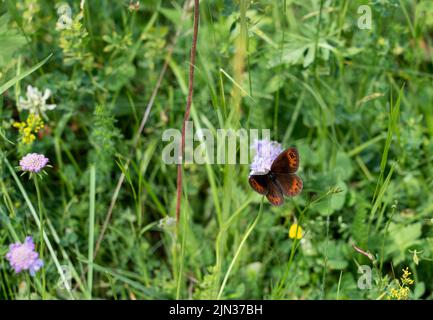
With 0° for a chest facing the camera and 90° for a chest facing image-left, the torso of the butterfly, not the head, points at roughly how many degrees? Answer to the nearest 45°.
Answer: approximately 135°

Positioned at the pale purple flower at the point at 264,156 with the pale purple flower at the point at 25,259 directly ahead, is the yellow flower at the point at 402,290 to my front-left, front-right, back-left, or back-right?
back-left

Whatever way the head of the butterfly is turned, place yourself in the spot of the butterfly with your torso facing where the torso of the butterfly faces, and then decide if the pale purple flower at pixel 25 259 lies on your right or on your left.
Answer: on your left

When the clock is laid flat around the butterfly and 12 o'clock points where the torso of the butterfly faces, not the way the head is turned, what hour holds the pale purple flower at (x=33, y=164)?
The pale purple flower is roughly at 10 o'clock from the butterfly.
